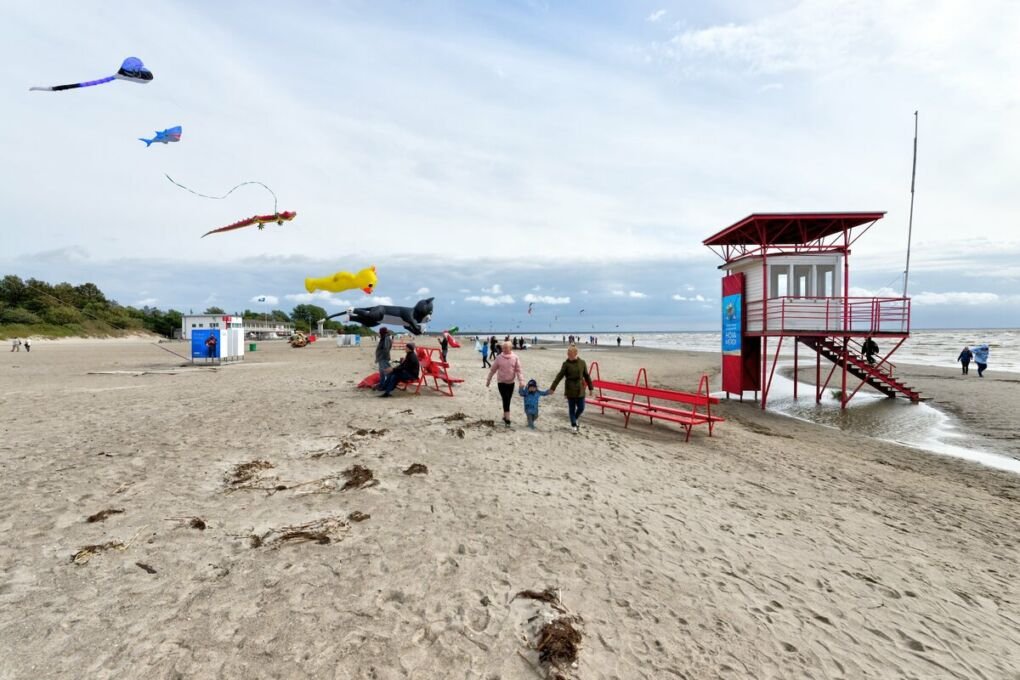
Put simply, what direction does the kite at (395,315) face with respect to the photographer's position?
facing to the right of the viewer

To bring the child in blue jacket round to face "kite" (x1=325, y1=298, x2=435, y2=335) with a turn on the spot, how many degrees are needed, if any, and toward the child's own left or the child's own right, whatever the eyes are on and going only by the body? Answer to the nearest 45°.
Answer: approximately 135° to the child's own right

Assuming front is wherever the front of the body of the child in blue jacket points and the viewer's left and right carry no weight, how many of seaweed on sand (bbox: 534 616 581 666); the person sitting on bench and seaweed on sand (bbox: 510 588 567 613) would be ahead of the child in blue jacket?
2

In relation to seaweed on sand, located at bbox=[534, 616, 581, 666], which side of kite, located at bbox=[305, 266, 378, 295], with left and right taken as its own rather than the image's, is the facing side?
right

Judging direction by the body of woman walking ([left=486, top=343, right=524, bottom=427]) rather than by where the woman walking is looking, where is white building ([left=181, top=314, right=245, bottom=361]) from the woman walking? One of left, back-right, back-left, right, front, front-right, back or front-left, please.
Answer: back-right

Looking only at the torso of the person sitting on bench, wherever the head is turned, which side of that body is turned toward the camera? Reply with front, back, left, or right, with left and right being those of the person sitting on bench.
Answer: left

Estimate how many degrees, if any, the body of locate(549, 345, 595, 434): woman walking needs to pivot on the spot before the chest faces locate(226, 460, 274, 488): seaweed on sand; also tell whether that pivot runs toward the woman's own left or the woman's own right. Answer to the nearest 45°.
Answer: approximately 45° to the woman's own right

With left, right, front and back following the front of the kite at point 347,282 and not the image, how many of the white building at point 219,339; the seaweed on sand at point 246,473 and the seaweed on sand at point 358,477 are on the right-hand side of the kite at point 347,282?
2

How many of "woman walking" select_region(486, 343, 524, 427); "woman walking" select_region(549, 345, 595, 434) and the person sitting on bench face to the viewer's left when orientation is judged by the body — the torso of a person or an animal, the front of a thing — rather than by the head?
1

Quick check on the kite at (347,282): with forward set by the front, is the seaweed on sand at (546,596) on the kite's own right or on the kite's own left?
on the kite's own right

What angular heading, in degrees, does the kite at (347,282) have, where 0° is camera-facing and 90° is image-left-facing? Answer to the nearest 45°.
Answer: approximately 270°

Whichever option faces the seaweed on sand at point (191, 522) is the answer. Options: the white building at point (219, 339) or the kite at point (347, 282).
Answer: the white building

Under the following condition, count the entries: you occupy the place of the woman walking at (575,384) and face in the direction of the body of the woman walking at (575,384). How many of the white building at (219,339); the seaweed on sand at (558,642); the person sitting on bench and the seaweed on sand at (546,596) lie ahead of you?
2

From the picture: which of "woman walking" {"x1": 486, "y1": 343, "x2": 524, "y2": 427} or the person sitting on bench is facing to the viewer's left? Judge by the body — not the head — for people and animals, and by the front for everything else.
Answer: the person sitting on bench

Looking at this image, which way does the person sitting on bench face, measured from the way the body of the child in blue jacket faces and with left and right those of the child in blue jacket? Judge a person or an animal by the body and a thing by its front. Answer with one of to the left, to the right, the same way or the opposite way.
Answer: to the right

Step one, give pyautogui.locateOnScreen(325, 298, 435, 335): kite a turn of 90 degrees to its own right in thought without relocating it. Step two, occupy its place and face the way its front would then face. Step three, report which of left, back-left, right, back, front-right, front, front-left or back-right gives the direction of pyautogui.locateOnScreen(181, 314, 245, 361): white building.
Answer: back-right
